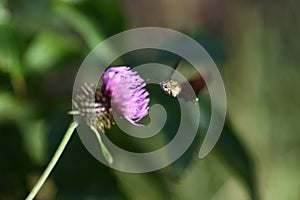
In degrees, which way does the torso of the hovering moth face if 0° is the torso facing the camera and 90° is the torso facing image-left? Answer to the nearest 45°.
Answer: approximately 90°
